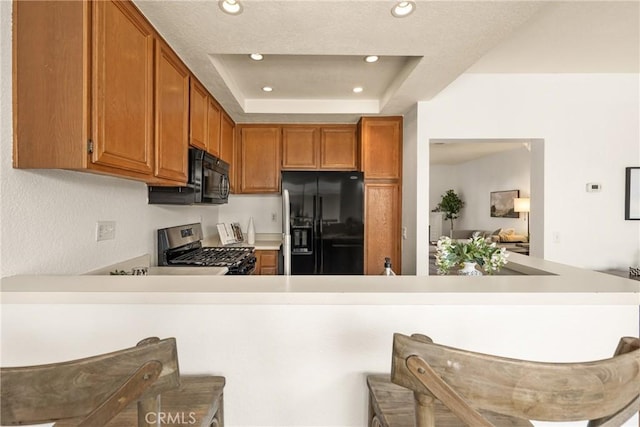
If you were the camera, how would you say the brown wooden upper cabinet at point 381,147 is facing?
facing the viewer

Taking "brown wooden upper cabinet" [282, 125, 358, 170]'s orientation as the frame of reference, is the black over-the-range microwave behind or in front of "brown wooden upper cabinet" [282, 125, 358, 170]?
in front

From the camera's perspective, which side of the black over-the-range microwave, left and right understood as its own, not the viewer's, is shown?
right

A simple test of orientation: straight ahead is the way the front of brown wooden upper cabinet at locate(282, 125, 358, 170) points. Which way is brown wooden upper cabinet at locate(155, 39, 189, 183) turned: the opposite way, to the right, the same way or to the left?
to the left

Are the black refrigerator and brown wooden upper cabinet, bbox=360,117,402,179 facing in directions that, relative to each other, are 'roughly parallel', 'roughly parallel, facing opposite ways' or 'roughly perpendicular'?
roughly parallel

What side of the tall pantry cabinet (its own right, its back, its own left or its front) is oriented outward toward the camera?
front

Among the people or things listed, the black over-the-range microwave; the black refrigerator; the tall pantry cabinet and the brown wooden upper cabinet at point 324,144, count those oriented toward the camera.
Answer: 3

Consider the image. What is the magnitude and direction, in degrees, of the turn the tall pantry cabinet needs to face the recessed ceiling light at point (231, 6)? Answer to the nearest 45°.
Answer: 0° — it already faces it

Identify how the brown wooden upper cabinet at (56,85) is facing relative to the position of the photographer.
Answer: facing the viewer and to the right of the viewer

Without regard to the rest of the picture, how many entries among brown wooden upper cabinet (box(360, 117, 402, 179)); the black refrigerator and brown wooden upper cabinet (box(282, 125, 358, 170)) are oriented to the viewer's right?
0

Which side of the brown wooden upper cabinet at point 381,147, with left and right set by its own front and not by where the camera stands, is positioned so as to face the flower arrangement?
front

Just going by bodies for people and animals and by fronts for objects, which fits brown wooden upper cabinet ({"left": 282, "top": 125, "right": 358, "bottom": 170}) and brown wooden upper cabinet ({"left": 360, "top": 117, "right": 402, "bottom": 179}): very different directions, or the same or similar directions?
same or similar directions

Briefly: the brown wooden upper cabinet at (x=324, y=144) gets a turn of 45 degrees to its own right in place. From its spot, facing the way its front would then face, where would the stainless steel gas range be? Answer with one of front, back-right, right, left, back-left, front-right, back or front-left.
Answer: front

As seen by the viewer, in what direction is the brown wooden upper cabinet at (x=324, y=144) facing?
toward the camera

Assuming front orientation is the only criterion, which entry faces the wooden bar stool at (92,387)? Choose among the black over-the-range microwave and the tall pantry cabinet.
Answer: the tall pantry cabinet

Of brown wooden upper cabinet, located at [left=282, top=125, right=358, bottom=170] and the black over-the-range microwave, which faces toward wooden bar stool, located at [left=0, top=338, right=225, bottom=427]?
the brown wooden upper cabinet
